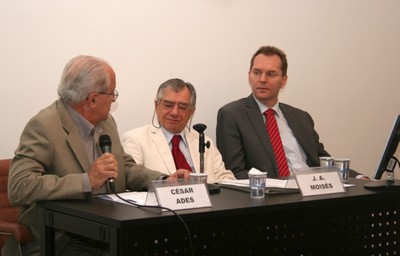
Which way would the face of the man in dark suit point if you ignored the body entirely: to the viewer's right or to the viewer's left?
to the viewer's left

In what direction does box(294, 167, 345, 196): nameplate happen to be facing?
toward the camera

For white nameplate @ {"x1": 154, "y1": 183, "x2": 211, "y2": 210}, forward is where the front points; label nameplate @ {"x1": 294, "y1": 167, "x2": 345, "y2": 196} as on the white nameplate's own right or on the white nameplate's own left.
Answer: on the white nameplate's own left

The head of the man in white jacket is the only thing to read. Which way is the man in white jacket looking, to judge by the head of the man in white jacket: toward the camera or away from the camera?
toward the camera

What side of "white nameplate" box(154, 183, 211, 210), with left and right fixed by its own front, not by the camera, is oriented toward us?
front

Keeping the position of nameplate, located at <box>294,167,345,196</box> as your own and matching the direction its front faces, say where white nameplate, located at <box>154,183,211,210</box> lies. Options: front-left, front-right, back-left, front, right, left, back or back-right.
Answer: front-right

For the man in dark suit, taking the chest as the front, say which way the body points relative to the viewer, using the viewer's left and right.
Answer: facing the viewer and to the right of the viewer

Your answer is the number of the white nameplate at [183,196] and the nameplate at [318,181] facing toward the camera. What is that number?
2

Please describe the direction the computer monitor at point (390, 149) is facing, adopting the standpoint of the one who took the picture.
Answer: facing to the left of the viewer
